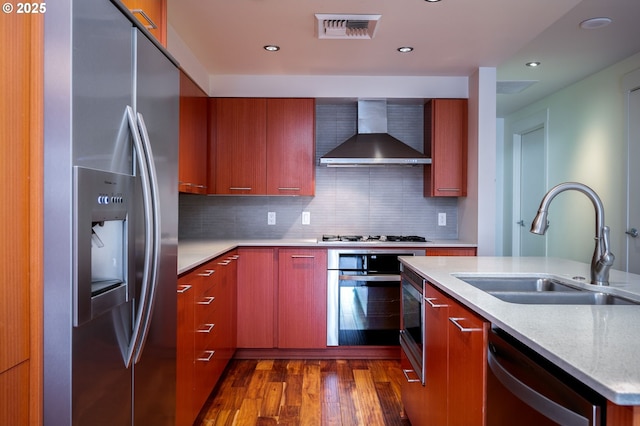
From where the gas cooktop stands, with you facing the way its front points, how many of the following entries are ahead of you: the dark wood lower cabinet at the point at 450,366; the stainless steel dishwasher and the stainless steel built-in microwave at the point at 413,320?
3

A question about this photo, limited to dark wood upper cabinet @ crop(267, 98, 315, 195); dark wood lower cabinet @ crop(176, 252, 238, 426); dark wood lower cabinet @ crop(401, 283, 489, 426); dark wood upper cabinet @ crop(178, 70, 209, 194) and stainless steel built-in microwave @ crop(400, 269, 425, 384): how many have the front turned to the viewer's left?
2

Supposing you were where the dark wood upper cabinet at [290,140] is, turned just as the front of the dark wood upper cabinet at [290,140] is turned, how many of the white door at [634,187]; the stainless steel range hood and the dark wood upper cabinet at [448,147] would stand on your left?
3

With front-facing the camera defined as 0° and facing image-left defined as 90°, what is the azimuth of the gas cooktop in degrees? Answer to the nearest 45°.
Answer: approximately 0°

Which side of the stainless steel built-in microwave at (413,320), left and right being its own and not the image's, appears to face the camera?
left

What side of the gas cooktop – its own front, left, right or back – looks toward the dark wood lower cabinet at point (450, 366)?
front

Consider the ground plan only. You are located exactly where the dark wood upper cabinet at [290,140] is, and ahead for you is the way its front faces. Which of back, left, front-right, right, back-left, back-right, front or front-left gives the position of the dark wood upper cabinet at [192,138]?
front-right

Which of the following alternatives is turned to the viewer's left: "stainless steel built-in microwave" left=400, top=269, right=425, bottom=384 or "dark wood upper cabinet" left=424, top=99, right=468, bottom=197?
the stainless steel built-in microwave

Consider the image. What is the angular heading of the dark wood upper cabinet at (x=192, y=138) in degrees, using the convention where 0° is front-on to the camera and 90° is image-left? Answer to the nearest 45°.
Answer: approximately 270°

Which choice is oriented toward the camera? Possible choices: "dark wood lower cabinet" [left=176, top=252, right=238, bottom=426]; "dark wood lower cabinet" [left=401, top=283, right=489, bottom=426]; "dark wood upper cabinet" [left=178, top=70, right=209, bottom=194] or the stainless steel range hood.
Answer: the stainless steel range hood

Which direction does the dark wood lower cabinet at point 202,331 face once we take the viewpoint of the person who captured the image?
facing to the right of the viewer

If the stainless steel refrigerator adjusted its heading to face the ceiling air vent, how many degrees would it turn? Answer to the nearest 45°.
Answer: approximately 90° to its left
